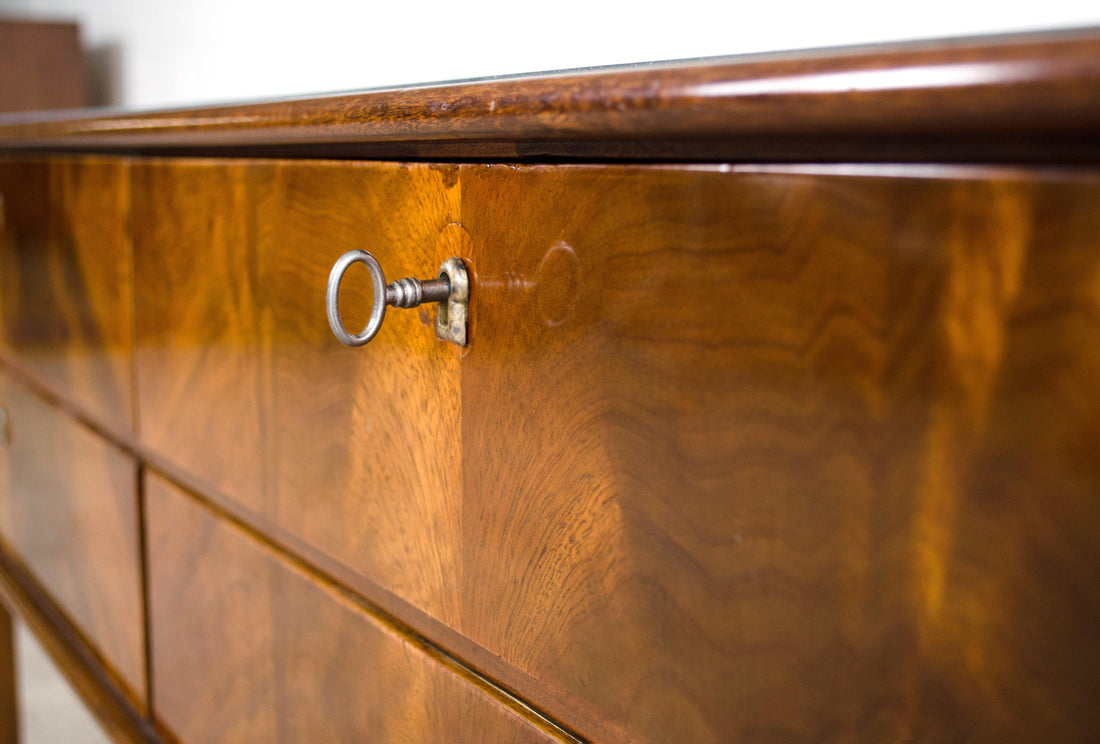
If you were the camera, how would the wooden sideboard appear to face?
facing the viewer and to the left of the viewer
